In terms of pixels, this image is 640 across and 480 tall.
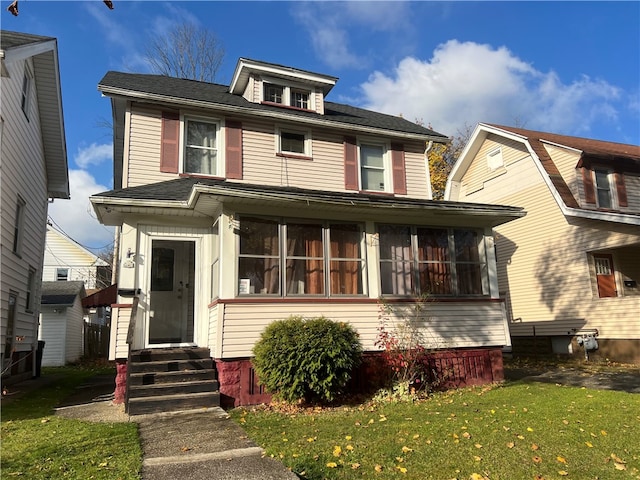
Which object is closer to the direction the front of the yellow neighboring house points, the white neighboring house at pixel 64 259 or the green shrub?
the green shrub

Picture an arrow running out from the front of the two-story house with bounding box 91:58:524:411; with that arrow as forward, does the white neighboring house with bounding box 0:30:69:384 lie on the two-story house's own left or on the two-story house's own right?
on the two-story house's own right

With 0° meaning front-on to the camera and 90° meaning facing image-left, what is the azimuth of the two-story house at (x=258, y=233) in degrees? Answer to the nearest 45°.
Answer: approximately 0°

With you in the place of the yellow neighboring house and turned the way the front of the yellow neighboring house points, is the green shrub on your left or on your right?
on your right

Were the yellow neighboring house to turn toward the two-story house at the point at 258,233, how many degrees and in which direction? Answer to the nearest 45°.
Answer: approximately 90° to its right

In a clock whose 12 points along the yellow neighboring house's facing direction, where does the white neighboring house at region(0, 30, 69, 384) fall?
The white neighboring house is roughly at 3 o'clock from the yellow neighboring house.

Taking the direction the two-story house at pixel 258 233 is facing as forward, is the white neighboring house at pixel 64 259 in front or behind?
behind

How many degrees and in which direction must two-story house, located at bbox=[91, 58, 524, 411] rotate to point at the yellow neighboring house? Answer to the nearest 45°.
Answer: approximately 135° to its left

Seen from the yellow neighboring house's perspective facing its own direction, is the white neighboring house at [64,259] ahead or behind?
behind
